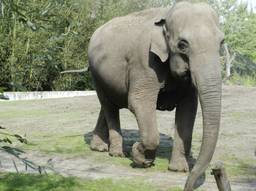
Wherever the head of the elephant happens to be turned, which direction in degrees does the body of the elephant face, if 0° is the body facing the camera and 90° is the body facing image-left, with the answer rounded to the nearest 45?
approximately 315°
